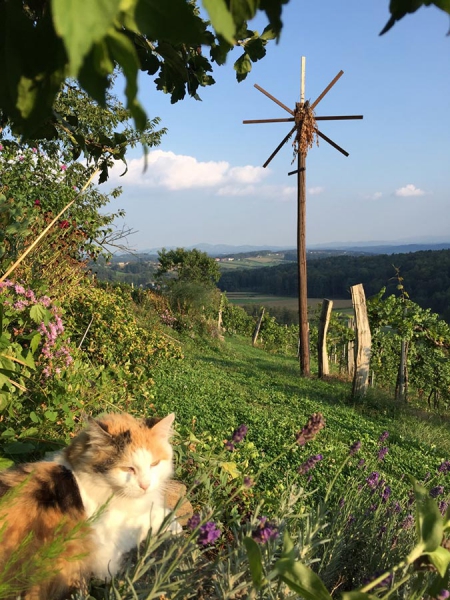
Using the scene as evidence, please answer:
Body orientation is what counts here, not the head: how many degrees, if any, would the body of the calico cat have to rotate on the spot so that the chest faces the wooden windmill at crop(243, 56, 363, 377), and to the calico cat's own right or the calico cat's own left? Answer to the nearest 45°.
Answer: approximately 90° to the calico cat's own left

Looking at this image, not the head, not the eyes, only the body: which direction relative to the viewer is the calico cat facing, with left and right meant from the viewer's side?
facing the viewer and to the right of the viewer

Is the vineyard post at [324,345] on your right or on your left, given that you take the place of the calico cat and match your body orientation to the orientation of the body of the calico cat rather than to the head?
on your left

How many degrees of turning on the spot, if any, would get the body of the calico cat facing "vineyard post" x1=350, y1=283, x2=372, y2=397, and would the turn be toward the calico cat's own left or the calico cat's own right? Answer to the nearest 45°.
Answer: approximately 90° to the calico cat's own left

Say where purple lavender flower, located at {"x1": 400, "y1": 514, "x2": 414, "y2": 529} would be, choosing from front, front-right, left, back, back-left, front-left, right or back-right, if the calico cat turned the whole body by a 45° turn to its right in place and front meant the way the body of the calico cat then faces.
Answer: left
